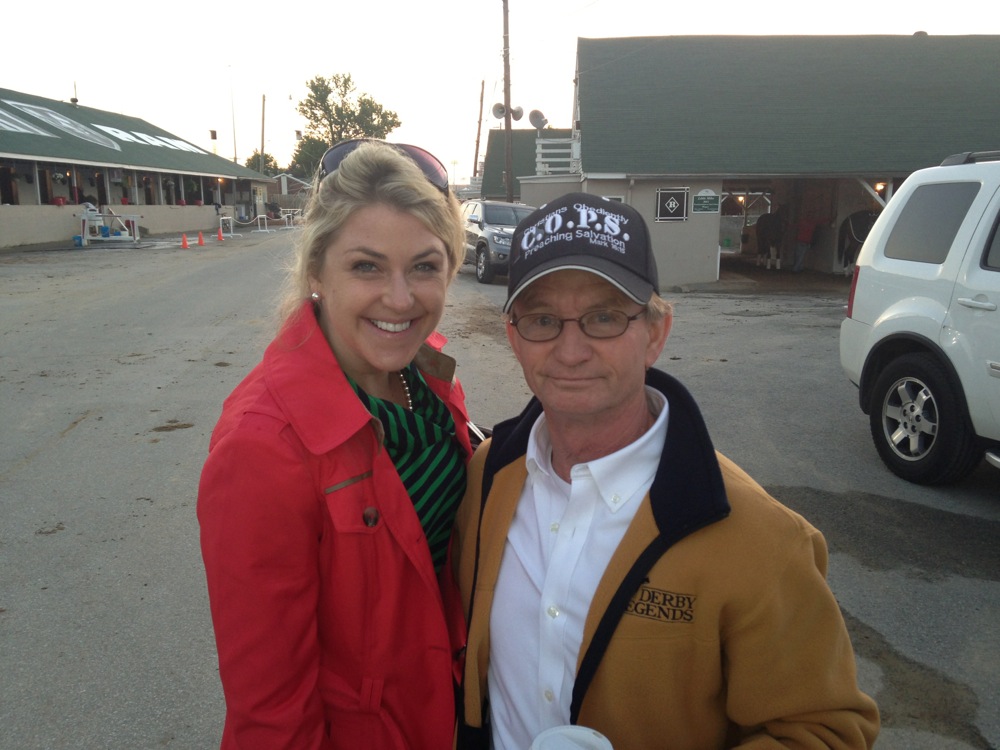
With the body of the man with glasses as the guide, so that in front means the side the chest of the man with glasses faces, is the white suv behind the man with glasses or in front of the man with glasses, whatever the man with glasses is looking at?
behind

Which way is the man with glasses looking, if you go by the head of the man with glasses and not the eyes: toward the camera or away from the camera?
toward the camera

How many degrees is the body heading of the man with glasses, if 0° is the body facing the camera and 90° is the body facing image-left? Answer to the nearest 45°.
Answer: approximately 45°

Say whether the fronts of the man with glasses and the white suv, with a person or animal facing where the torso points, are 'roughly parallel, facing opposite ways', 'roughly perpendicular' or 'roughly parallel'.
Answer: roughly perpendicular

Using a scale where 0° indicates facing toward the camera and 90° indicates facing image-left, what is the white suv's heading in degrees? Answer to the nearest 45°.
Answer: approximately 315°
